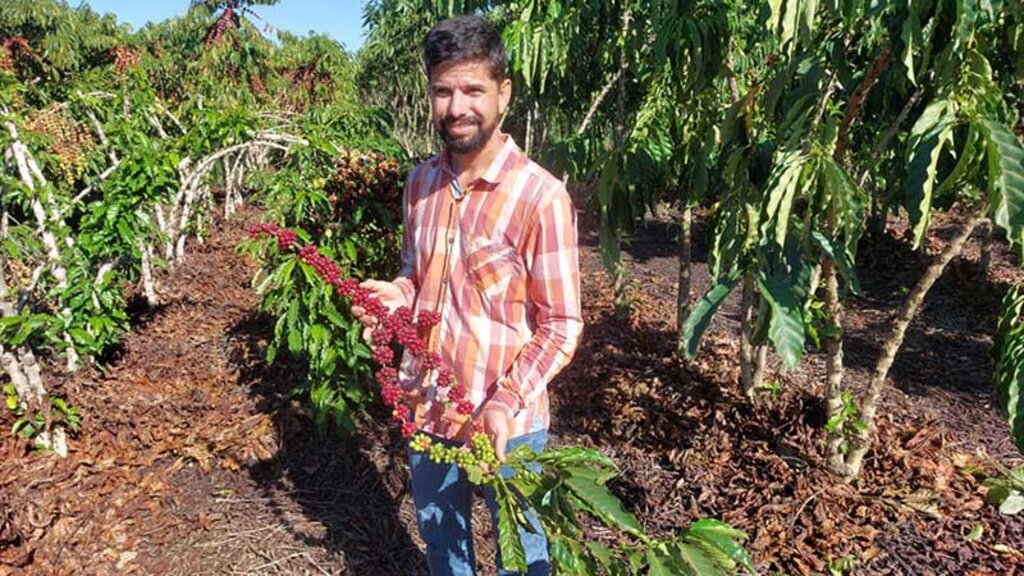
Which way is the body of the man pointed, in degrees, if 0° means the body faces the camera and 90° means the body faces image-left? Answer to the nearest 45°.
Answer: approximately 45°
